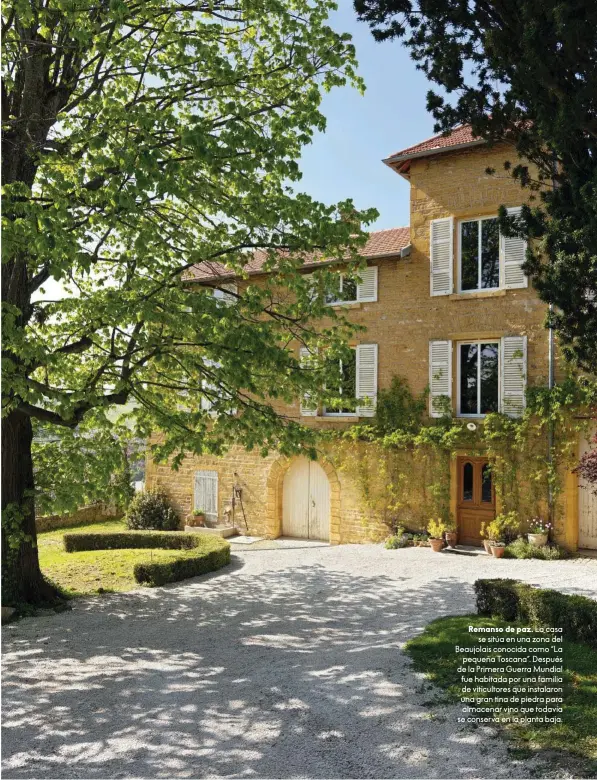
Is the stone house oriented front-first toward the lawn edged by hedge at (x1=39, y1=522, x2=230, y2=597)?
no

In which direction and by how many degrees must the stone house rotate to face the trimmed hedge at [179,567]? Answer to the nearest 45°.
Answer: approximately 45° to its right

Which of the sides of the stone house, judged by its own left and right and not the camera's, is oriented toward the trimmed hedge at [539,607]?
front

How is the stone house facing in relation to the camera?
toward the camera

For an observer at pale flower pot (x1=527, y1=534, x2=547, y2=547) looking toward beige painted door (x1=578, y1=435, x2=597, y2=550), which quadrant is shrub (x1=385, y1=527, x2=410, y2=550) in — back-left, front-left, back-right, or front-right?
back-left
